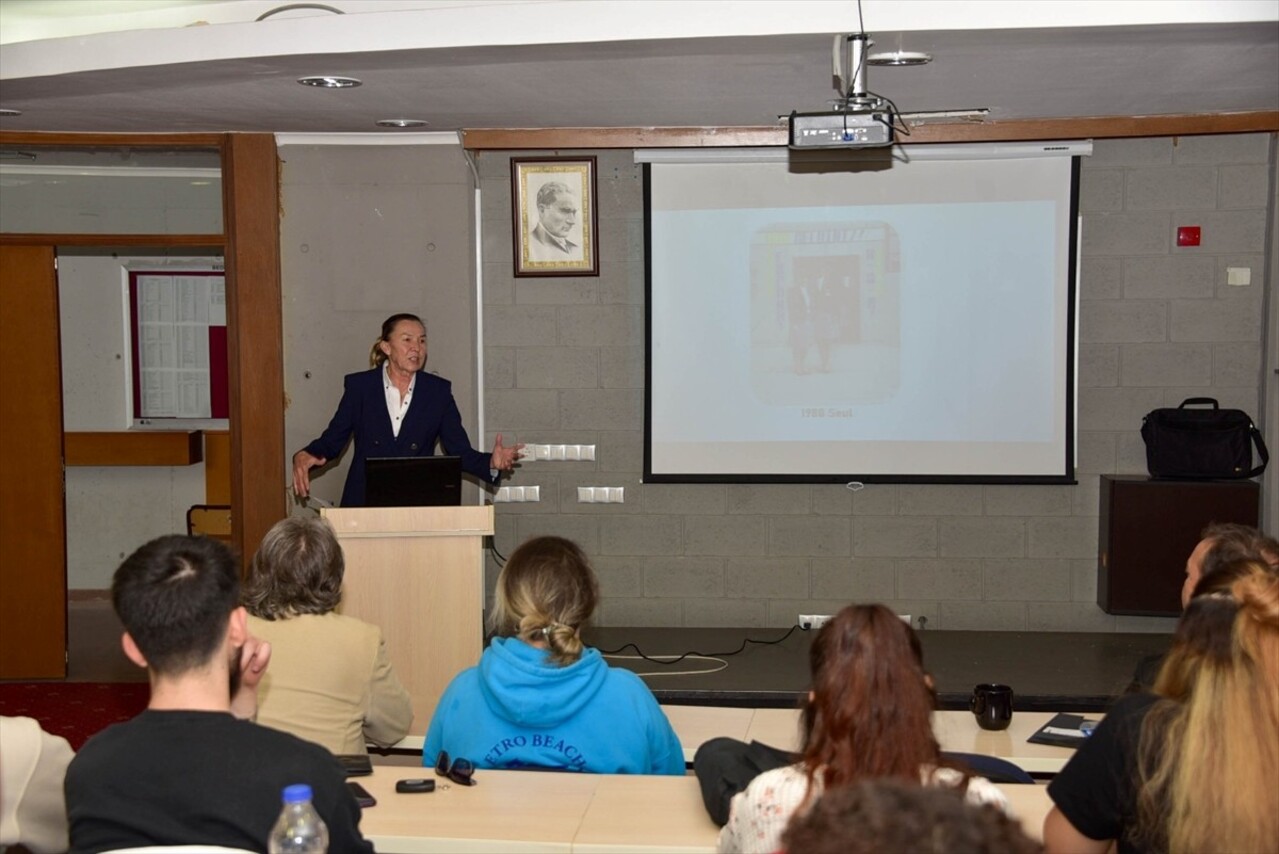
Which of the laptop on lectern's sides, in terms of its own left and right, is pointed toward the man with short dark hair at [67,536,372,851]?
back

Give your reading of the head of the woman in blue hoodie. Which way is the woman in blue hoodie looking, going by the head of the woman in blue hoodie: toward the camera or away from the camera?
away from the camera

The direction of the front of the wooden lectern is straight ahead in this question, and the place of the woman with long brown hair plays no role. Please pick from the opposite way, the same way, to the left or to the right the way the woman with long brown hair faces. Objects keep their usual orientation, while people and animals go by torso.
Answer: the opposite way

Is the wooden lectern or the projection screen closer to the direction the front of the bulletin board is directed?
the wooden lectern

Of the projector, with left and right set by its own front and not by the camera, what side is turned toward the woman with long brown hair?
back

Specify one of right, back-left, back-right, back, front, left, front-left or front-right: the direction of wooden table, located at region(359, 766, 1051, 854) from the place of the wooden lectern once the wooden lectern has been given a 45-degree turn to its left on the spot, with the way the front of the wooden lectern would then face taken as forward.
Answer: front-right

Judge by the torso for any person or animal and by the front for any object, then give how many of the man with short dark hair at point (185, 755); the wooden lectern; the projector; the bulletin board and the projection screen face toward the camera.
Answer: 3

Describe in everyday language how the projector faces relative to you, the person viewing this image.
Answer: facing away from the viewer

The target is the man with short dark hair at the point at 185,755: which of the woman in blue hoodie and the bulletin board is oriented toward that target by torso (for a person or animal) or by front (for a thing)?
the bulletin board

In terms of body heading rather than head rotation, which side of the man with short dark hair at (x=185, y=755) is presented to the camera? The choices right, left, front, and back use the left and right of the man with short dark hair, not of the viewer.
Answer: back

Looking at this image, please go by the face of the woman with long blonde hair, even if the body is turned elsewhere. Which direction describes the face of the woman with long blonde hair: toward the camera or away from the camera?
away from the camera

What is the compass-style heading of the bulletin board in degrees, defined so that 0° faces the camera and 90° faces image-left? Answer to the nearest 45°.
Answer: approximately 0°

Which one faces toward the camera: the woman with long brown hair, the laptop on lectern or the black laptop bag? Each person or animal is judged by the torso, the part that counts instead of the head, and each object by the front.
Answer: the black laptop bag

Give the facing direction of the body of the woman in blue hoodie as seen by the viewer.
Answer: away from the camera
